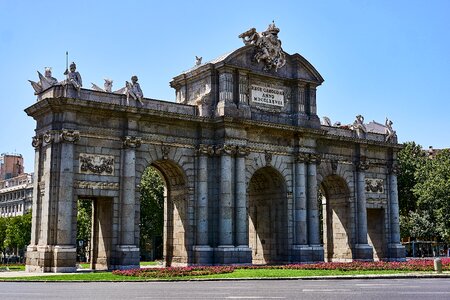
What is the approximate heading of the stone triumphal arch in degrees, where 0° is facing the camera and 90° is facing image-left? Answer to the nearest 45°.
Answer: approximately 315°
